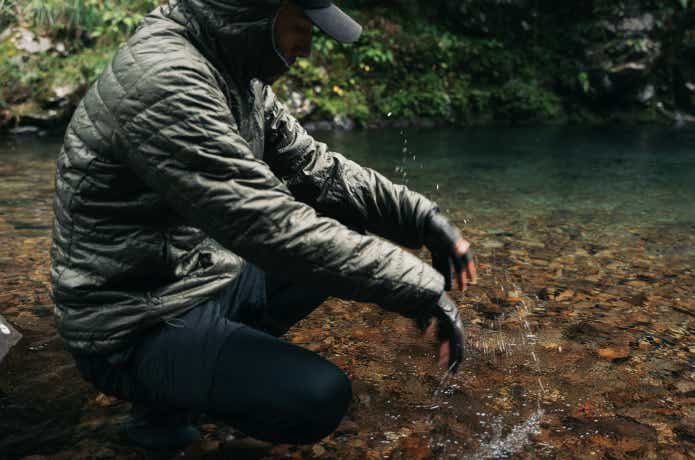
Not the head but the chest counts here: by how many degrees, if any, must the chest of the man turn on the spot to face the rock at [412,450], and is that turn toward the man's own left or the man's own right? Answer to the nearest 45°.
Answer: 0° — they already face it

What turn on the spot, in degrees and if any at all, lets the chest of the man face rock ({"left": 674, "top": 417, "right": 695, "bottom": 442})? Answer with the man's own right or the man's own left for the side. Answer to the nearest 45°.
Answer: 0° — they already face it

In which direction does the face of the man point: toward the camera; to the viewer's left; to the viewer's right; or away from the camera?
to the viewer's right

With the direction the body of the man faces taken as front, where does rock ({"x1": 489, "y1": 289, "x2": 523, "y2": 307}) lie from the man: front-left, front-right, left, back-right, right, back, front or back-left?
front-left

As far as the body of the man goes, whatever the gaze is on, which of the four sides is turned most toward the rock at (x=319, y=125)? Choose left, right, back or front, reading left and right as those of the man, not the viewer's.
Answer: left

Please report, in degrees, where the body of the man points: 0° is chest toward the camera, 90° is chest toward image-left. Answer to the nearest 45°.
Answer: approximately 270°

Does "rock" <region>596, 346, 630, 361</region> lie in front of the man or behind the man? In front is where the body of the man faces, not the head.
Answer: in front

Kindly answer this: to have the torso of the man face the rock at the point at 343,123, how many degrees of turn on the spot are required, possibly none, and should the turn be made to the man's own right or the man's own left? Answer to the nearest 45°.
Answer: approximately 90° to the man's own left

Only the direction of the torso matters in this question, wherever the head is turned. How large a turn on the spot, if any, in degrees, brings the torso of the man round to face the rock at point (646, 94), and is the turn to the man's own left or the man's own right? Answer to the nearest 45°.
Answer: approximately 45° to the man's own left
